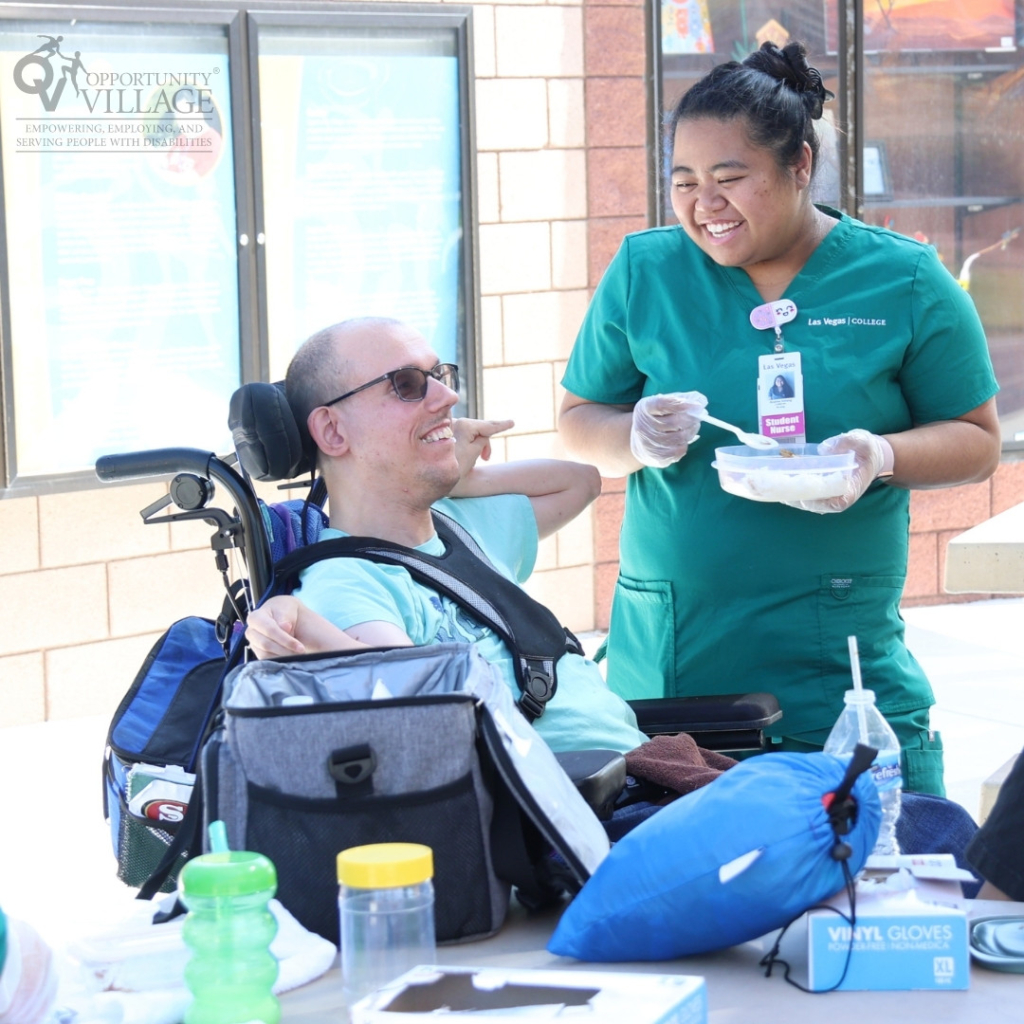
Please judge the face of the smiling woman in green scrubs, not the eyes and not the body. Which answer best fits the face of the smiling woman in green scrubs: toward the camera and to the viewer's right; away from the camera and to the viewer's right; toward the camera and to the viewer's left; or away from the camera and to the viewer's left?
toward the camera and to the viewer's left

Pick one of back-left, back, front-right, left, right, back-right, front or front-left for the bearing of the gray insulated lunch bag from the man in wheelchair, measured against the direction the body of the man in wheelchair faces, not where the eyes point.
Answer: front-right

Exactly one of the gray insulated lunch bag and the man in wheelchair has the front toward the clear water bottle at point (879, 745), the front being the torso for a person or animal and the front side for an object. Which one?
the man in wheelchair

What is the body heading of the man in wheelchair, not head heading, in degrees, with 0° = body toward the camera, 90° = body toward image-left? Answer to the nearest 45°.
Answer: approximately 315°

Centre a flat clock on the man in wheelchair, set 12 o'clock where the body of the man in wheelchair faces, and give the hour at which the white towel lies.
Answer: The white towel is roughly at 2 o'clock from the man in wheelchair.

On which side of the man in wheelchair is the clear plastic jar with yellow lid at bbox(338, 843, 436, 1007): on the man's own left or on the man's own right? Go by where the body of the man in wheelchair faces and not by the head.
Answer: on the man's own right

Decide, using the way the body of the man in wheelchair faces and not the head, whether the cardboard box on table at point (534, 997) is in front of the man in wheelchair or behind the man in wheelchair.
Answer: in front

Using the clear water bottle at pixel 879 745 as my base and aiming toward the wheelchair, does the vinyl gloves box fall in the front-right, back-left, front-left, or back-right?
back-left

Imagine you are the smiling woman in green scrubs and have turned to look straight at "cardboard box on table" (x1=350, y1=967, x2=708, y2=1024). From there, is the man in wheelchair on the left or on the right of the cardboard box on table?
right
